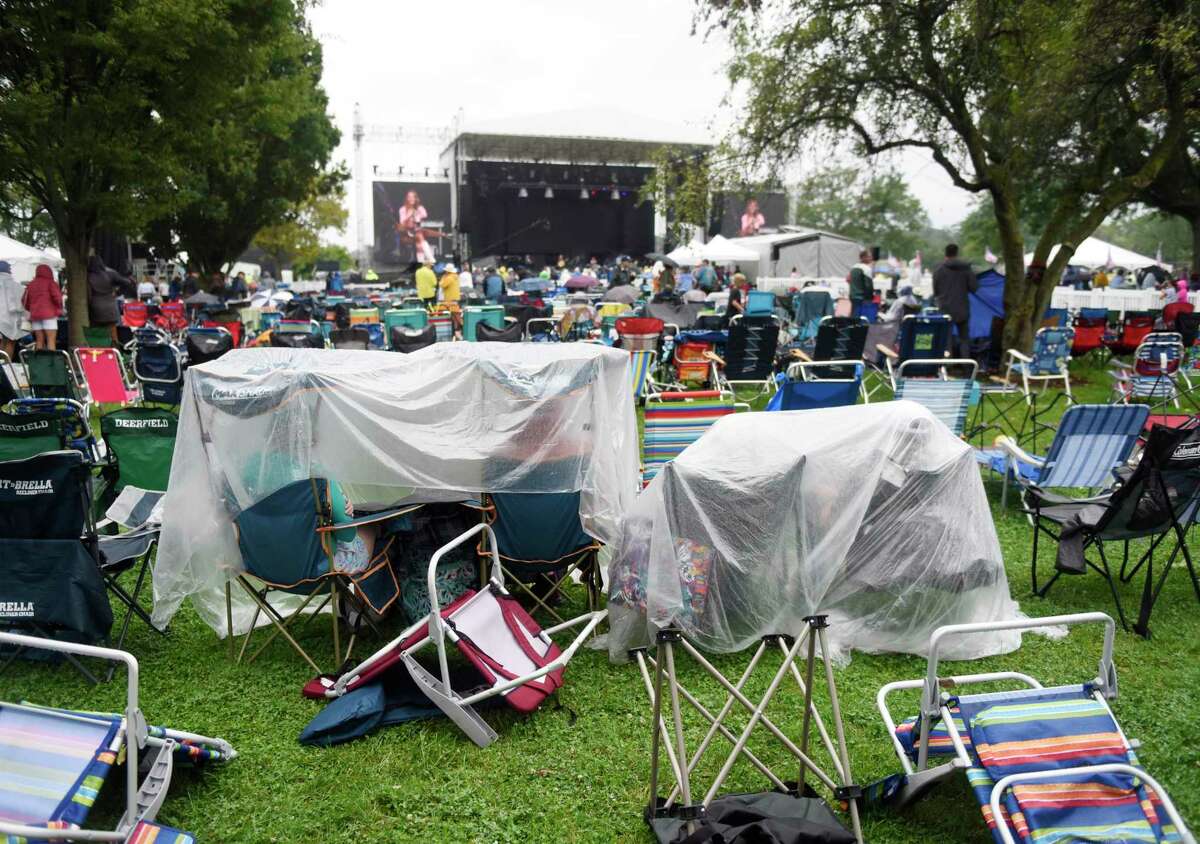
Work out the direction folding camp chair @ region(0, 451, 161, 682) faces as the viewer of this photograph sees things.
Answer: facing away from the viewer and to the right of the viewer

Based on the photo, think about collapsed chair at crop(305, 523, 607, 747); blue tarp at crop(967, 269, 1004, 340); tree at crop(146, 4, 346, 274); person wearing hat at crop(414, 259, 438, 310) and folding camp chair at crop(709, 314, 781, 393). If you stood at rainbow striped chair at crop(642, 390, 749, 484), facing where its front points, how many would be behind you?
1

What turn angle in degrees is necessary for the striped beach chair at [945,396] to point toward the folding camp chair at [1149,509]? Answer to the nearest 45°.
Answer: approximately 180°

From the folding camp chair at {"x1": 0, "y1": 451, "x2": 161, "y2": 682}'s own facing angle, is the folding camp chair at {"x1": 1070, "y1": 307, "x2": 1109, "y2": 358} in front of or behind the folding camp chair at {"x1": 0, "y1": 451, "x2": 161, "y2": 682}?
in front

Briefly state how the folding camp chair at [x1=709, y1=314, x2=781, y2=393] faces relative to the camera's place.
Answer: facing away from the viewer

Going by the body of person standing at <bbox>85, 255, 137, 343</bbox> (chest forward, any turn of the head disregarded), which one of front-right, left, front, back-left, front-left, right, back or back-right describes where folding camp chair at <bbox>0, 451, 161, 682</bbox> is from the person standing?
back

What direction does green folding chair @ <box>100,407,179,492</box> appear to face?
away from the camera

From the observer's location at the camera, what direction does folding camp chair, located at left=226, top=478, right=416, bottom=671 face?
facing away from the viewer and to the right of the viewer

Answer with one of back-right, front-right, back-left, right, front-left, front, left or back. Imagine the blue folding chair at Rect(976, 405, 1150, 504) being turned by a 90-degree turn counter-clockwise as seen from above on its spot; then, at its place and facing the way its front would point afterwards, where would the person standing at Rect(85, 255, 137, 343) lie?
front-right

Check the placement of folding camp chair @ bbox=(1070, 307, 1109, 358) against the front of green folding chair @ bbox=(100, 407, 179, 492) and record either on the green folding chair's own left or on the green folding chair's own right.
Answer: on the green folding chair's own right

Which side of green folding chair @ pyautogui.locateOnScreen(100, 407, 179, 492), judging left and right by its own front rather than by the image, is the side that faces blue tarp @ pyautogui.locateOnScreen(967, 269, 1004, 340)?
right

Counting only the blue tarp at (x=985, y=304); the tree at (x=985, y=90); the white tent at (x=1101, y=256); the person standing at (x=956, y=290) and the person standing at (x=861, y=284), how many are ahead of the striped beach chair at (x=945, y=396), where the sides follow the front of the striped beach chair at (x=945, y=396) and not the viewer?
5

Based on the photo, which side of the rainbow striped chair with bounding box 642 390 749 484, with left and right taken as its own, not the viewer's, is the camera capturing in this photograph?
back
